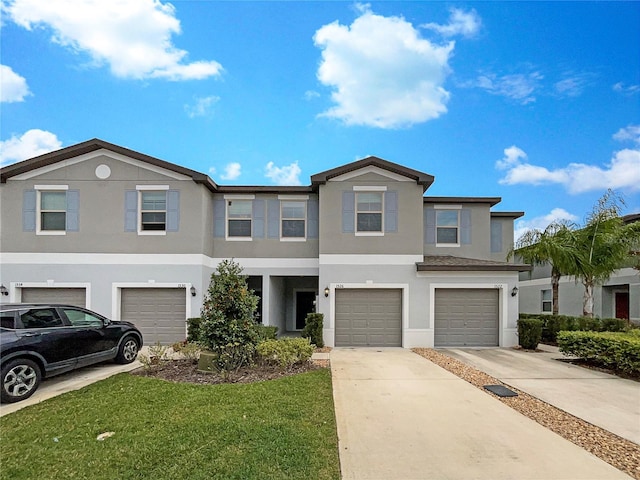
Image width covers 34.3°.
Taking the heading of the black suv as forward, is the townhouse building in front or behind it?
in front

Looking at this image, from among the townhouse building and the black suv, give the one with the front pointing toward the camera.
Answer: the townhouse building

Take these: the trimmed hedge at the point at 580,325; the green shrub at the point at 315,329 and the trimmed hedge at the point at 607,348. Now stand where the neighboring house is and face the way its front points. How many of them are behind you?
0

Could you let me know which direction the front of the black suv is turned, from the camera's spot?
facing away from the viewer and to the right of the viewer

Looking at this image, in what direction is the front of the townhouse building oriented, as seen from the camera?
facing the viewer

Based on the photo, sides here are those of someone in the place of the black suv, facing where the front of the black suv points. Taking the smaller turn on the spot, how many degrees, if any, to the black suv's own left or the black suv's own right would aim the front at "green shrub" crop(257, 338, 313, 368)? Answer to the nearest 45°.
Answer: approximately 45° to the black suv's own right

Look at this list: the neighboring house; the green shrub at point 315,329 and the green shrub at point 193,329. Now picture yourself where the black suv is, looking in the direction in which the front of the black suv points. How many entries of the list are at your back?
0

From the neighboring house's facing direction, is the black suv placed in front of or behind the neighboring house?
in front

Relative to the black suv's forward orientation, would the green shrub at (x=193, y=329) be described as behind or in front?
in front

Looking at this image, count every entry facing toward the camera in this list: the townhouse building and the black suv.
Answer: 1
